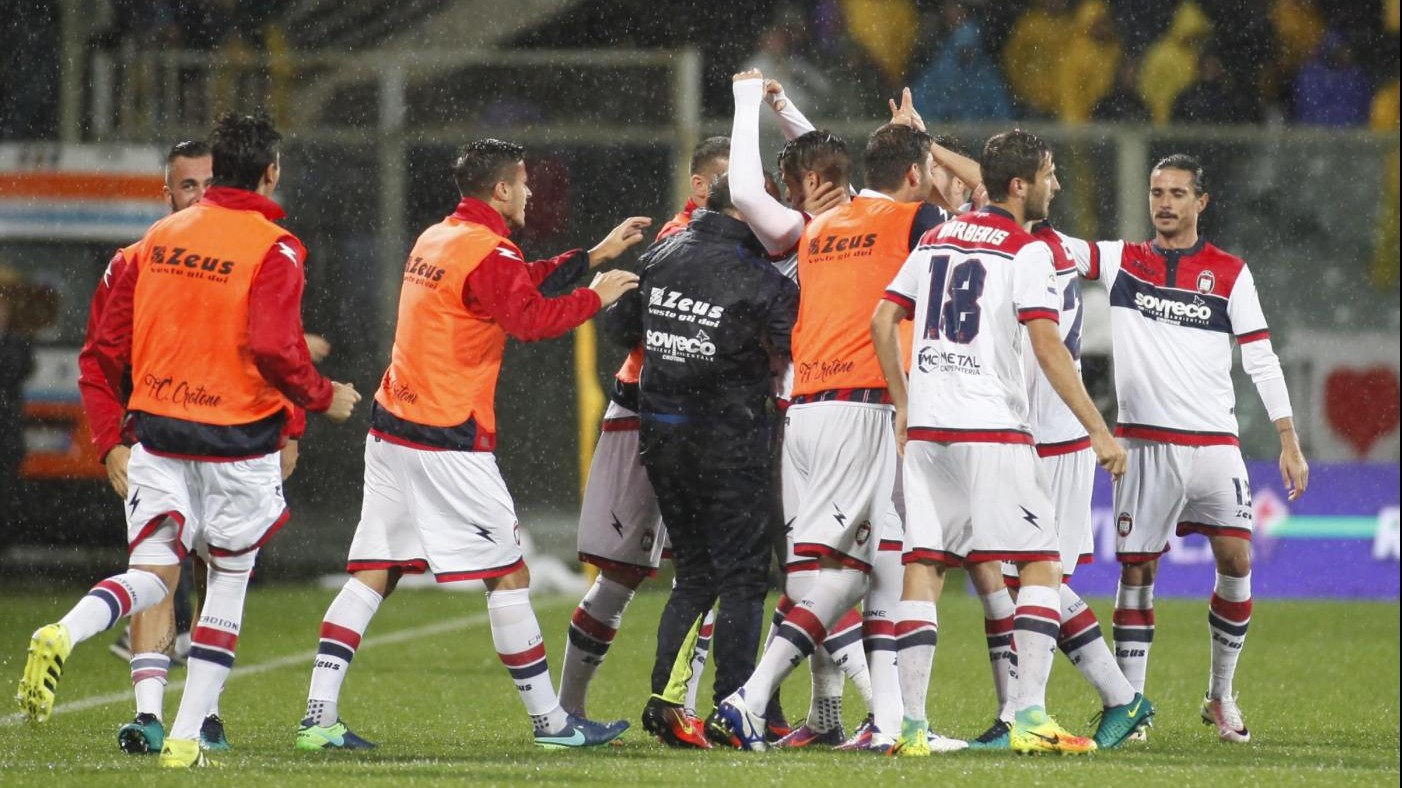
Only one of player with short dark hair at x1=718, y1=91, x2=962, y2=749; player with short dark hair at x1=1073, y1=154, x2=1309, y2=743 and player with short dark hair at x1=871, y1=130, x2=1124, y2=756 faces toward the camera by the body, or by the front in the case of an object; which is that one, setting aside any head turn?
player with short dark hair at x1=1073, y1=154, x2=1309, y2=743

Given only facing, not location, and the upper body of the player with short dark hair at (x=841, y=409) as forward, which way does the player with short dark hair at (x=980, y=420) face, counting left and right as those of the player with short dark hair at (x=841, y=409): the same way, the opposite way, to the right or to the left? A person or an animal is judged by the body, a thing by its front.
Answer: the same way

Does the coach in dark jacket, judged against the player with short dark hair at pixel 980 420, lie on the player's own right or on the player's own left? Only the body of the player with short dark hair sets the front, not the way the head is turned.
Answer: on the player's own left

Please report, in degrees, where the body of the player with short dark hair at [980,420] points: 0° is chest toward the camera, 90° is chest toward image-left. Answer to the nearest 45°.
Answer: approximately 225°

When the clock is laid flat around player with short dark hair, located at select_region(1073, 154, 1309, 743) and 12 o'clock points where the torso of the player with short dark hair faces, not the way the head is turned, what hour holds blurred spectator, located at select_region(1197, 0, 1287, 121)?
The blurred spectator is roughly at 6 o'clock from the player with short dark hair.

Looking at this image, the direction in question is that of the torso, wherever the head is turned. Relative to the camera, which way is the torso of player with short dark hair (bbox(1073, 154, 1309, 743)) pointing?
toward the camera

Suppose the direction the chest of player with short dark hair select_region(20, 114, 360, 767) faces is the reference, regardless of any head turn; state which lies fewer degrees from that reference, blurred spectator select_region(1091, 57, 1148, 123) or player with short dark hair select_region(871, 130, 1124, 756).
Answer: the blurred spectator

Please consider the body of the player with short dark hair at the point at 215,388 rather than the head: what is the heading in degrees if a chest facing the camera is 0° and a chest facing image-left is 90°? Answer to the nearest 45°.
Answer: approximately 225°

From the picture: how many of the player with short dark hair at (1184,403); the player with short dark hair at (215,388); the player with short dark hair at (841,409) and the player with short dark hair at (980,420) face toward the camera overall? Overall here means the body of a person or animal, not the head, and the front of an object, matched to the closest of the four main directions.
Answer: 1

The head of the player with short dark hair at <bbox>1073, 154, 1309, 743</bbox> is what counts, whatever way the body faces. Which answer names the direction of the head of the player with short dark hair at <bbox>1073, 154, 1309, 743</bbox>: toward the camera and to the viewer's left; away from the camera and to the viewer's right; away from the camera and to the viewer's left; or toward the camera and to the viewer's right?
toward the camera and to the viewer's left

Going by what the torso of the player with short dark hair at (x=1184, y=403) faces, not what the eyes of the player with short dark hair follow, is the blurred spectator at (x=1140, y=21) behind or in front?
behind

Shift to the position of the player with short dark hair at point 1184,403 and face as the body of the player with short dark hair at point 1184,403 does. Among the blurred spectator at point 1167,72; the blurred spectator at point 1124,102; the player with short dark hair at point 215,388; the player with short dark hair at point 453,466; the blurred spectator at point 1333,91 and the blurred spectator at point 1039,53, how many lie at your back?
4

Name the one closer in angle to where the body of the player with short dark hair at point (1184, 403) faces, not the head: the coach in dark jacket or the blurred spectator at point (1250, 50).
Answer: the coach in dark jacket

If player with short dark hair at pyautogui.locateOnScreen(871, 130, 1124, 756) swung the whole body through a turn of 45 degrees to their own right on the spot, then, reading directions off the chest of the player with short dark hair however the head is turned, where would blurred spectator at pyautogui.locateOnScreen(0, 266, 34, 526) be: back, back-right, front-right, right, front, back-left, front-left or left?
back-left

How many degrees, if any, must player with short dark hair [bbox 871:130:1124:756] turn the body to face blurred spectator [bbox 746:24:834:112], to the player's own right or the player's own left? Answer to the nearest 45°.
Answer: approximately 45° to the player's own left

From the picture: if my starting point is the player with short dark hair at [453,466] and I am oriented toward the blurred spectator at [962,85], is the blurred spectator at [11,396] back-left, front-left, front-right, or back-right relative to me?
front-left

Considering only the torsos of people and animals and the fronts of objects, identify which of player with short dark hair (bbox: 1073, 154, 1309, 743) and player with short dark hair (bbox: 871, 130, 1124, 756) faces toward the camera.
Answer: player with short dark hair (bbox: 1073, 154, 1309, 743)
